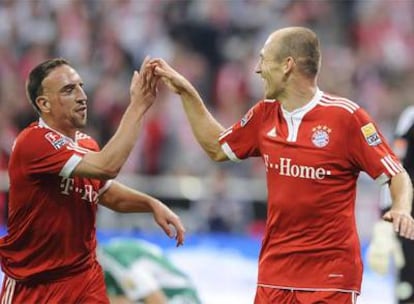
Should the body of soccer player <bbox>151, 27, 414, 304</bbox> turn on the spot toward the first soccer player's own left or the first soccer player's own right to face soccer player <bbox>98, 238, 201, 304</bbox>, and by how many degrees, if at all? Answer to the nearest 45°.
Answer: approximately 90° to the first soccer player's own right

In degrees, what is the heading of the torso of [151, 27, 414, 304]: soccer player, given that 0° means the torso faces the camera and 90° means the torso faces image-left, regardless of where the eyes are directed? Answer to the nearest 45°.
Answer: approximately 45°

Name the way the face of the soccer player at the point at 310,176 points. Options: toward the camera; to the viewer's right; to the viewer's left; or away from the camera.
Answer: to the viewer's left

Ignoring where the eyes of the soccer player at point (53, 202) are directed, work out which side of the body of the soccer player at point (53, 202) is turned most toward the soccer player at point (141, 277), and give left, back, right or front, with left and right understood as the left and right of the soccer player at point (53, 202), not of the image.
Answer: left

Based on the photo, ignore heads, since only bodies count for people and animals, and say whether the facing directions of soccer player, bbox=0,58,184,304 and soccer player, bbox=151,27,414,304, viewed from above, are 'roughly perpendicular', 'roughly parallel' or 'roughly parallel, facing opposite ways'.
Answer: roughly perpendicular

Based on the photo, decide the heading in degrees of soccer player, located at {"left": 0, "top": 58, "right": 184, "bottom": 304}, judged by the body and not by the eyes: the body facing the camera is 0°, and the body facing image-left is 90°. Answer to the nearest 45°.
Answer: approximately 315°

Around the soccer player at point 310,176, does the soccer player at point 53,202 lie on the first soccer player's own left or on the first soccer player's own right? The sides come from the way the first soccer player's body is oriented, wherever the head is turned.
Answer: on the first soccer player's own right
